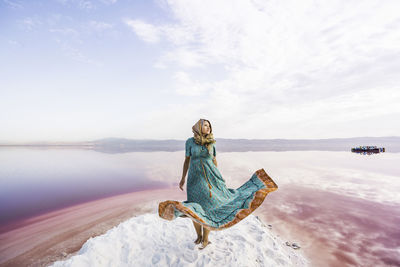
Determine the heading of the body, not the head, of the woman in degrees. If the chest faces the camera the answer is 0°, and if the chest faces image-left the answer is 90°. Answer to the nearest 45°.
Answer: approximately 315°
